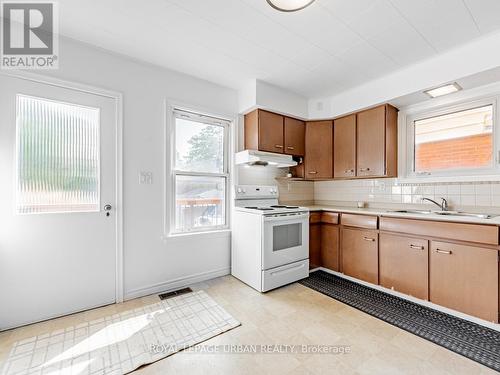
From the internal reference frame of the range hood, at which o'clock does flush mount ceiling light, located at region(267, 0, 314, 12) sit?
The flush mount ceiling light is roughly at 1 o'clock from the range hood.

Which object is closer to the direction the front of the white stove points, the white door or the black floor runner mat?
the black floor runner mat

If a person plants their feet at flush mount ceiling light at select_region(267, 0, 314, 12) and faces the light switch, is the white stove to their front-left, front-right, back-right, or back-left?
front-right

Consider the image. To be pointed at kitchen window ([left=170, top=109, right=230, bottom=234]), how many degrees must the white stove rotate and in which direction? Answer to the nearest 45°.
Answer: approximately 135° to its right

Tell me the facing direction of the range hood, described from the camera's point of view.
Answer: facing the viewer and to the right of the viewer

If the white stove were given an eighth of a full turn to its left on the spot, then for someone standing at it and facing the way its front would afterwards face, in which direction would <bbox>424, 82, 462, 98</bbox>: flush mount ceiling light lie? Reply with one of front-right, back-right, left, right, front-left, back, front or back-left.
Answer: front

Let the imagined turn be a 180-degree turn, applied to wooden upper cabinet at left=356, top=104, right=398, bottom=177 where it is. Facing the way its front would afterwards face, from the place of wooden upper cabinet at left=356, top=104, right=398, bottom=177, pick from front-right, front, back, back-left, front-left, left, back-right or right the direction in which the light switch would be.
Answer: back

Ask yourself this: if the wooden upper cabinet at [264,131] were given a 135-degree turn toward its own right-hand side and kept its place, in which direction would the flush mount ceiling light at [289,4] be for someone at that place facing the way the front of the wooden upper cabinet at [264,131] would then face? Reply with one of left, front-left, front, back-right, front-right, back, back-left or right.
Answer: left

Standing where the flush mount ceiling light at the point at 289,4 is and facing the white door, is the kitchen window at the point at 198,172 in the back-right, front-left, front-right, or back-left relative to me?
front-right

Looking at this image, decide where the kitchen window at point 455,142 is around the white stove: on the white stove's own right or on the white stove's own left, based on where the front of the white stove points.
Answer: on the white stove's own left

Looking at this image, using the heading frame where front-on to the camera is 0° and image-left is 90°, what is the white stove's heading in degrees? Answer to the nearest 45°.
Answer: approximately 315°

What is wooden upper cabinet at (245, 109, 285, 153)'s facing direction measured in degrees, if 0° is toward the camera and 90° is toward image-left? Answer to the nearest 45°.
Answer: approximately 315°

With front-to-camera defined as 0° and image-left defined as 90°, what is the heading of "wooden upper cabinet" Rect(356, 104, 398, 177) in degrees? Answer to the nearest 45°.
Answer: approximately 45°
